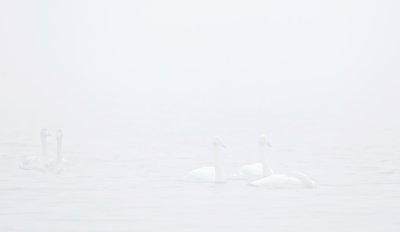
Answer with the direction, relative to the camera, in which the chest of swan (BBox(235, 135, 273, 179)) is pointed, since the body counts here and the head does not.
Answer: to the viewer's right

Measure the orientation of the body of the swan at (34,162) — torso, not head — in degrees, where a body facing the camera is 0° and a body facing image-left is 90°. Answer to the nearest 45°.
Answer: approximately 270°

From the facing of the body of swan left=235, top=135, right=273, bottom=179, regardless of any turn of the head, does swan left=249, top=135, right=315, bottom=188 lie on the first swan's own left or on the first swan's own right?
on the first swan's own right

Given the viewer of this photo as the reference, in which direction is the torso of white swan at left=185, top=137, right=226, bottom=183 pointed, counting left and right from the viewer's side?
facing to the right of the viewer

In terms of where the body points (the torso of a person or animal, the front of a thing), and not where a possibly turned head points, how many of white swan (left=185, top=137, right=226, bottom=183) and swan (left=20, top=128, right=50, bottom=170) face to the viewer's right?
2

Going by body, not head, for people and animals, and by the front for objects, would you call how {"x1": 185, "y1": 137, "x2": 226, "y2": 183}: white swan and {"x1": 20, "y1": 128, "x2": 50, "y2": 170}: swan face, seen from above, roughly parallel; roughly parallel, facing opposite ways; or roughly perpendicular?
roughly parallel
